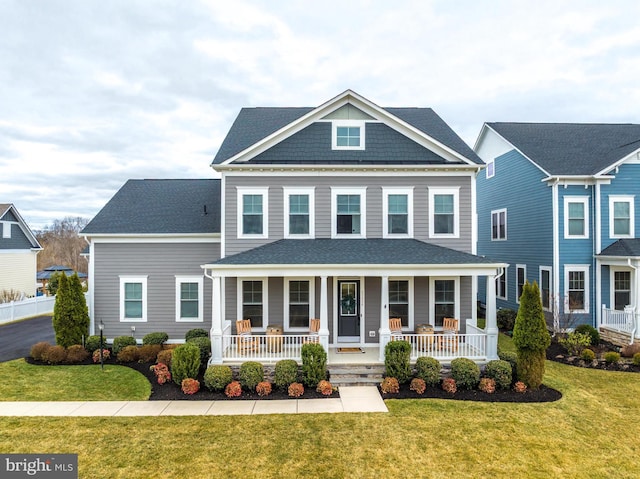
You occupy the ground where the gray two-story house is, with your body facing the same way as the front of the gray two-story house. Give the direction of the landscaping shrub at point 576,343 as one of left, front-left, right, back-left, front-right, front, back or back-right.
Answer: left

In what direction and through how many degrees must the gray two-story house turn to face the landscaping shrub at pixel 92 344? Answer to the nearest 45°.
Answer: approximately 90° to its right

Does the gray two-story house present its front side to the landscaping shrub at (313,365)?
yes

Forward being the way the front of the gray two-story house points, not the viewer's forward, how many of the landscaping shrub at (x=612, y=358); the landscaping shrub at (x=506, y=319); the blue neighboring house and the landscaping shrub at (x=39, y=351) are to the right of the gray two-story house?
1

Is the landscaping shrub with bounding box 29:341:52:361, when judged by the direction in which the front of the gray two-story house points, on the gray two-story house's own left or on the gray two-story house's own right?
on the gray two-story house's own right

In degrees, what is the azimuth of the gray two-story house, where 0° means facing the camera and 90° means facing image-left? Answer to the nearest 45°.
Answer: approximately 0°

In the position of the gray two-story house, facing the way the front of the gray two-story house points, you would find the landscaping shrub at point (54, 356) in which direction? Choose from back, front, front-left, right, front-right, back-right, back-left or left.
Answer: right

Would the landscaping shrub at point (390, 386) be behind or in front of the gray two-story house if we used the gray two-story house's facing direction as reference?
in front

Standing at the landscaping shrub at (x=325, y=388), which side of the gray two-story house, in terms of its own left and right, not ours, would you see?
front
